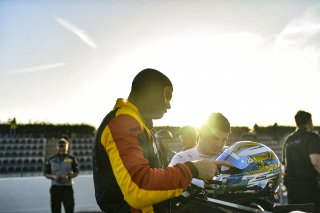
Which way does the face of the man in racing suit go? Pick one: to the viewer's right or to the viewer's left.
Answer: to the viewer's right

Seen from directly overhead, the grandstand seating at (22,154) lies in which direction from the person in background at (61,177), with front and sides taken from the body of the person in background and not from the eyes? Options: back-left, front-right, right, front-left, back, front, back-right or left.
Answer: back

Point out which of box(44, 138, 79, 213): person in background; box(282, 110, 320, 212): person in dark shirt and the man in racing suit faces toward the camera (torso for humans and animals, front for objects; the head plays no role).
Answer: the person in background

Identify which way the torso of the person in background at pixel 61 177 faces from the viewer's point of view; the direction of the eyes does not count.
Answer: toward the camera

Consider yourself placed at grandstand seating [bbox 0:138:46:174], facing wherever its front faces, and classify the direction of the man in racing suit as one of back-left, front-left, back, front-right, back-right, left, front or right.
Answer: front

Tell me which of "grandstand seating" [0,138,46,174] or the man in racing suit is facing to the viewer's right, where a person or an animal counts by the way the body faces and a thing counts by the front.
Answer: the man in racing suit

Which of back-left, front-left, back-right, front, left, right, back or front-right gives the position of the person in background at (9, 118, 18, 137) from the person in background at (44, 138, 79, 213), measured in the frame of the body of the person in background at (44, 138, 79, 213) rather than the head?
back

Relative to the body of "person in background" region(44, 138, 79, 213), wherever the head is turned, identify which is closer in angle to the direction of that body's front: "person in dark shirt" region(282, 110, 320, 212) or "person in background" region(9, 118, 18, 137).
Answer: the person in dark shirt

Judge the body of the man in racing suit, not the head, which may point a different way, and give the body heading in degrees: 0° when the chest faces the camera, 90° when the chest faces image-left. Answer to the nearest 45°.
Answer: approximately 270°

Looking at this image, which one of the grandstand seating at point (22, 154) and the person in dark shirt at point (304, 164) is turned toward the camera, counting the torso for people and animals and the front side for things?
the grandstand seating

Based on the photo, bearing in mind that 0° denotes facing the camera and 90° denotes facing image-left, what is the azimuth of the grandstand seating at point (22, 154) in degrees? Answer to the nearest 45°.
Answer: approximately 0°

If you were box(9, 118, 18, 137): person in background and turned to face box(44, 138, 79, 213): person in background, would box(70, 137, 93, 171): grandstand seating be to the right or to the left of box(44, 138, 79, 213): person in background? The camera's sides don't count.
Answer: left

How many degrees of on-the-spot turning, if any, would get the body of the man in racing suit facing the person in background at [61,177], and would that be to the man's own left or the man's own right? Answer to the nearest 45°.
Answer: approximately 90° to the man's own left

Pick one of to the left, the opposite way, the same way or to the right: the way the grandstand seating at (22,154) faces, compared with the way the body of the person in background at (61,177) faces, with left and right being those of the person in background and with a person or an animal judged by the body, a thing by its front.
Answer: the same way
